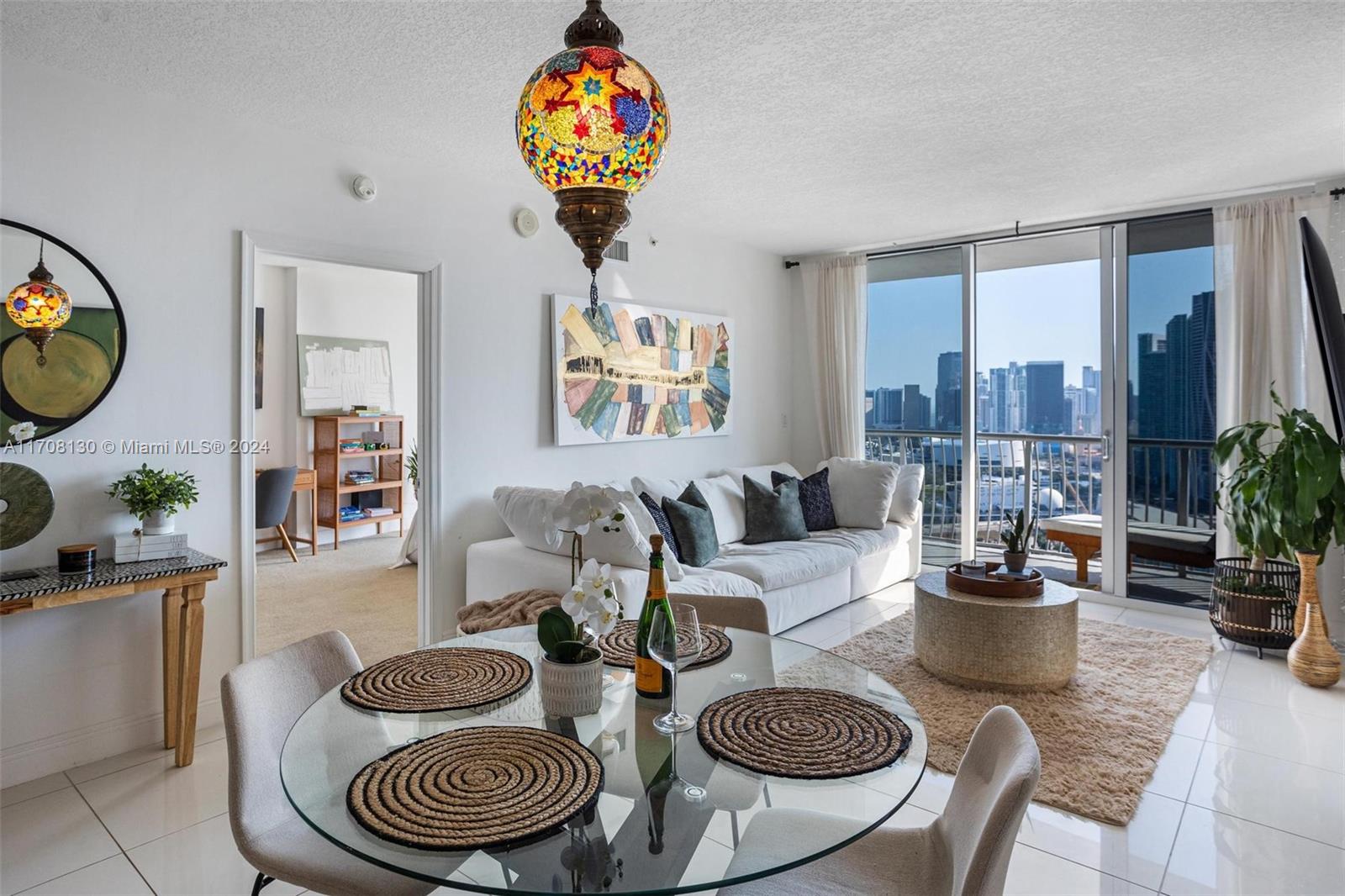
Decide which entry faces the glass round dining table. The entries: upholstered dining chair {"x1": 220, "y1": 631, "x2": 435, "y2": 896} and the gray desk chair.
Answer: the upholstered dining chair

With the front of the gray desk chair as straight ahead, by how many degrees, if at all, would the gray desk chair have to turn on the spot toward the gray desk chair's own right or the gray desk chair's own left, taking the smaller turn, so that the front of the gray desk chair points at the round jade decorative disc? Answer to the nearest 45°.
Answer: approximately 135° to the gray desk chair's own left

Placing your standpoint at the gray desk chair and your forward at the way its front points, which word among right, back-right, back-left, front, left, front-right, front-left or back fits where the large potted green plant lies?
back

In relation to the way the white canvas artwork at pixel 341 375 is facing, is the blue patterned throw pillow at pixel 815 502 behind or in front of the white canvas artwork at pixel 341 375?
in front

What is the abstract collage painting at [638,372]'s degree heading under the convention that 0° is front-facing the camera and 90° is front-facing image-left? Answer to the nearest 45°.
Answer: approximately 315°

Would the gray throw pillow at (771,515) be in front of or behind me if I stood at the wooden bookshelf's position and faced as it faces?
in front

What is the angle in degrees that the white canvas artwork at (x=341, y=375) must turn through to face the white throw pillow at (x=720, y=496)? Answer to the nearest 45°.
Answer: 0° — it already faces it

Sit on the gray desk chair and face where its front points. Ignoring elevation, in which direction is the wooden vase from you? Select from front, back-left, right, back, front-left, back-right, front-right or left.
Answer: back

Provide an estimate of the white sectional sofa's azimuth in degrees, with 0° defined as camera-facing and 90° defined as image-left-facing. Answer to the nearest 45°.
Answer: approximately 315°
